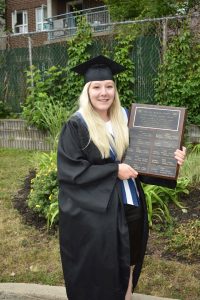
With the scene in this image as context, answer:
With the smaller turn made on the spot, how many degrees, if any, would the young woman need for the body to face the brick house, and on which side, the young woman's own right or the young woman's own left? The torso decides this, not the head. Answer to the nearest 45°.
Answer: approximately 135° to the young woman's own left

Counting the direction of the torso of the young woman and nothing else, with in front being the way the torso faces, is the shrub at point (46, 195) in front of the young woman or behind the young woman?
behind

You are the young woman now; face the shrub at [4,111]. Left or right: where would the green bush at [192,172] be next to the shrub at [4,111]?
right

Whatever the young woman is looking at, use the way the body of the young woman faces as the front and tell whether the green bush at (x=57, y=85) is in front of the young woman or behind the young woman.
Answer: behind

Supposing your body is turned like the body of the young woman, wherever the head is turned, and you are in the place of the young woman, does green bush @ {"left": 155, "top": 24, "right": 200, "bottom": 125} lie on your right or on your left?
on your left

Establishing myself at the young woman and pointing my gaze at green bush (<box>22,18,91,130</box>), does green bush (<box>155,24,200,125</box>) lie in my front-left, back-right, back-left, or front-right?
front-right

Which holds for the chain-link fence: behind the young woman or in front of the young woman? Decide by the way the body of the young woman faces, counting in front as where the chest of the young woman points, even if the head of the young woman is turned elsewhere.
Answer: behind

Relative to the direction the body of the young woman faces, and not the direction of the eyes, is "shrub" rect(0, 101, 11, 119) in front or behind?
behind
